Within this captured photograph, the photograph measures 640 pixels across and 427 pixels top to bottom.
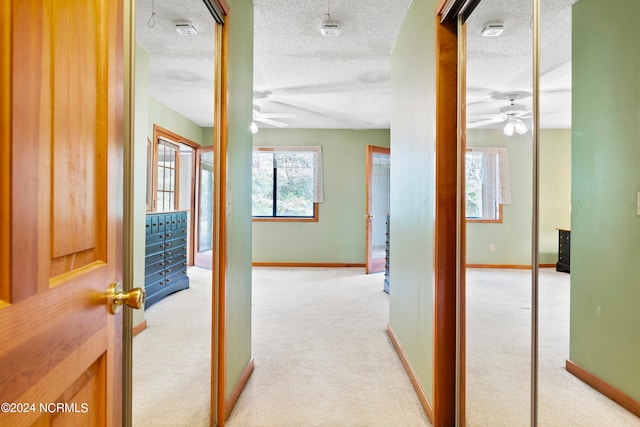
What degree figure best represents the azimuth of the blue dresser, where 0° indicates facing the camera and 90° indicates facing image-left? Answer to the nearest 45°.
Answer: approximately 315°
